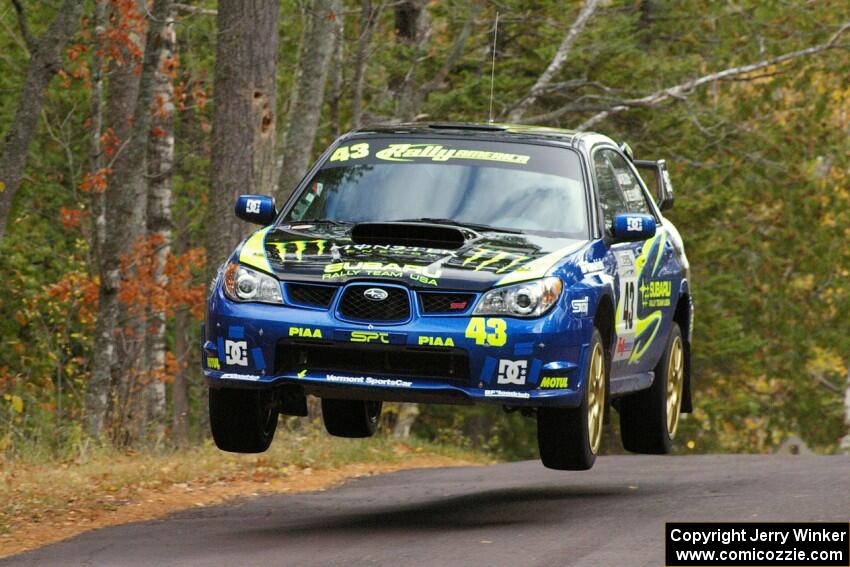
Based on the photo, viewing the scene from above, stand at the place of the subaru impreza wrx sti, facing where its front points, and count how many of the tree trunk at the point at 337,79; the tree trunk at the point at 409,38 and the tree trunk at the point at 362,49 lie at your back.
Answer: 3

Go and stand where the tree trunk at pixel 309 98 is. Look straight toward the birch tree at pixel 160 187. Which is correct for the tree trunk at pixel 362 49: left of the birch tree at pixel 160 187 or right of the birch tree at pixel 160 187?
right

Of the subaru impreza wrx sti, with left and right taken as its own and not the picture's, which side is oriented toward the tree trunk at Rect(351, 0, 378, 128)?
back

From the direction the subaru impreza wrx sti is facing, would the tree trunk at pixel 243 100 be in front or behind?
behind

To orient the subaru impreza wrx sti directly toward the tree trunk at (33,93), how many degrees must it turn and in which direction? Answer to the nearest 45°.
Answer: approximately 135° to its right

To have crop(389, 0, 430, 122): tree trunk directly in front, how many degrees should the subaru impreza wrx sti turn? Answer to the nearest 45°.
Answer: approximately 180°

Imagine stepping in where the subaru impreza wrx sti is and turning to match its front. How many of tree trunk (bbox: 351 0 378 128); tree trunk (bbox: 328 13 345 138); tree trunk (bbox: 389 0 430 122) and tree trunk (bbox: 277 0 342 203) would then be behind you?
4

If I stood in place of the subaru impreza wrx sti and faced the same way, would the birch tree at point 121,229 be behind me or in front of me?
behind

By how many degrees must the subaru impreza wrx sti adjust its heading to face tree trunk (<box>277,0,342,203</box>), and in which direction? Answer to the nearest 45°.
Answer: approximately 180°

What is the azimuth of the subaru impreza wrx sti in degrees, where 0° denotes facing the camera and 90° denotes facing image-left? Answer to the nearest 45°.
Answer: approximately 0°

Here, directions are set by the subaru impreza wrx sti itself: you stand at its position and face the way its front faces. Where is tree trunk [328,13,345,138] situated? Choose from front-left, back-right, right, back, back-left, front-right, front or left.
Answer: back
